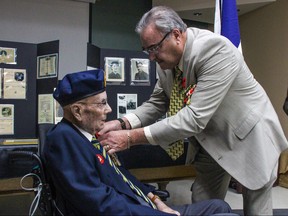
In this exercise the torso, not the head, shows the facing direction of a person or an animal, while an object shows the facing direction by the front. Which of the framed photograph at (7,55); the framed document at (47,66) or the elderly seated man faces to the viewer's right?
the elderly seated man

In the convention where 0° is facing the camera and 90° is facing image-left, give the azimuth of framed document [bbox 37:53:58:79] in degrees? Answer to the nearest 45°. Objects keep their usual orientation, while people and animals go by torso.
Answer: approximately 45°

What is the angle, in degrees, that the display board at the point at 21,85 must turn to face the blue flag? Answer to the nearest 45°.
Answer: approximately 90° to its left

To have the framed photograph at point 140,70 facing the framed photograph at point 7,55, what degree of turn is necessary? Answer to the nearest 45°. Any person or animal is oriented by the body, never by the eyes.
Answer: approximately 90° to its right

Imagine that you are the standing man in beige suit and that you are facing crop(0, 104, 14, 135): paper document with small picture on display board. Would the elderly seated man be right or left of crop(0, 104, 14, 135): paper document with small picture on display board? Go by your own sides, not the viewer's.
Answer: left

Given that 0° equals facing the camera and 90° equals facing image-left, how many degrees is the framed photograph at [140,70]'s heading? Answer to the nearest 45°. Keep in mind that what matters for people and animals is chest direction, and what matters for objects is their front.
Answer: approximately 0°

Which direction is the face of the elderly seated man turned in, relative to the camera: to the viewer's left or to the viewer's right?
to the viewer's right

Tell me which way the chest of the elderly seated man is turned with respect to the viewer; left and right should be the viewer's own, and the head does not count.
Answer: facing to the right of the viewer

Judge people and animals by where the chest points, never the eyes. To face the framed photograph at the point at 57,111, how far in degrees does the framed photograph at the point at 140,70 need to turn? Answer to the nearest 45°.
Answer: approximately 90° to its right

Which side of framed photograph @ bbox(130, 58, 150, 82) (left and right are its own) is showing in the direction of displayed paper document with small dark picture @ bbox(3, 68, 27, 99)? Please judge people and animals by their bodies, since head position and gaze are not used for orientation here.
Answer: right
